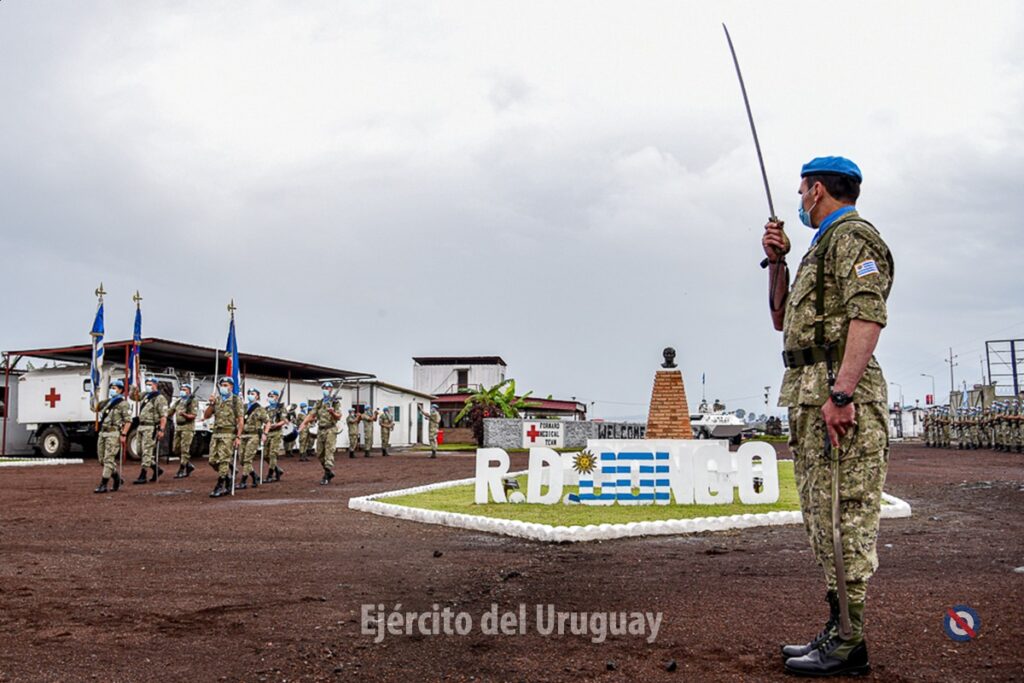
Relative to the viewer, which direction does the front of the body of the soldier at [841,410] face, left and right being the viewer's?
facing to the left of the viewer

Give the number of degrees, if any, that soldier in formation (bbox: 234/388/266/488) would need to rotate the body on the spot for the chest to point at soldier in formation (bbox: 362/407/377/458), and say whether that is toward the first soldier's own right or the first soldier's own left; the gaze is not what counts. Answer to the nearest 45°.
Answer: approximately 135° to the first soldier's own right

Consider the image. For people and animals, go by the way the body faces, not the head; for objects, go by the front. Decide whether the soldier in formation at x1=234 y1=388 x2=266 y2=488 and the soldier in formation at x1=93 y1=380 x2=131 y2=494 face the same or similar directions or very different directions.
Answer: same or similar directions

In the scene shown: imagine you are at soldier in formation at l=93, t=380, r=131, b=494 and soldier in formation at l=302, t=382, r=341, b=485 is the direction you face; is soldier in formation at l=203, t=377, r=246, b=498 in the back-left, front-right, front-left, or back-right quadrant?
front-right

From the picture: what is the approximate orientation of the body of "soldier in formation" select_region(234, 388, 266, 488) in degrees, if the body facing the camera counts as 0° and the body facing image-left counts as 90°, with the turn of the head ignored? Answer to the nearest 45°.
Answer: approximately 45°

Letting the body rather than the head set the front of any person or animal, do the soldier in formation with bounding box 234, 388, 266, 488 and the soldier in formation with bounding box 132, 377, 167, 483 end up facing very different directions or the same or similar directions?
same or similar directions

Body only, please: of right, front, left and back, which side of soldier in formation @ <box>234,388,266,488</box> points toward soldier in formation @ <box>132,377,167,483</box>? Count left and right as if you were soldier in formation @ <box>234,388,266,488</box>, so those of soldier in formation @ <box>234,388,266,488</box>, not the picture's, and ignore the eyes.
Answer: right

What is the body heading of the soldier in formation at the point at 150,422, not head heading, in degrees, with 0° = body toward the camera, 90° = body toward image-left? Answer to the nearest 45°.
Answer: approximately 45°

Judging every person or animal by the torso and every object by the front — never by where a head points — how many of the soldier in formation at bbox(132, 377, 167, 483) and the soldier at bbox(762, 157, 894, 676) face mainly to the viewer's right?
0

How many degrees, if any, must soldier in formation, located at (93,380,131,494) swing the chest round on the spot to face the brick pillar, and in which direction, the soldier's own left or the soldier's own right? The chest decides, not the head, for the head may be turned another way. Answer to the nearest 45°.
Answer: approximately 135° to the soldier's own left

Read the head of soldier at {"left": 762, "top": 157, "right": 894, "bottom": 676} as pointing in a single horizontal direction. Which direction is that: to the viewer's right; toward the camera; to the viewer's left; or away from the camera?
to the viewer's left

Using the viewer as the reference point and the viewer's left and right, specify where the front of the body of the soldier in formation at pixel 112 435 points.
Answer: facing the viewer and to the left of the viewer

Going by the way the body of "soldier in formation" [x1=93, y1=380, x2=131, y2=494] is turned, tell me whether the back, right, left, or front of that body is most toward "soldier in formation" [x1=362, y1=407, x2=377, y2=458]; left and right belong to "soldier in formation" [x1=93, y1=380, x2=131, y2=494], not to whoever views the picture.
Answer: back
